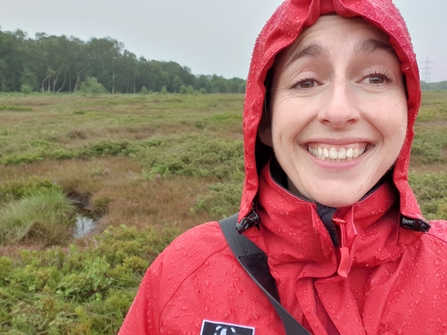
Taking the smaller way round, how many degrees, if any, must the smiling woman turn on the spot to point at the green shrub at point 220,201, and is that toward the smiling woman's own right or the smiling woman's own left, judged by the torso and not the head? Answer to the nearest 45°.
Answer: approximately 180°

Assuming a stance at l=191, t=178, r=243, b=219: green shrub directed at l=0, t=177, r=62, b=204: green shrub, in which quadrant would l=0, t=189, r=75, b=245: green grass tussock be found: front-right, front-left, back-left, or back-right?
front-left

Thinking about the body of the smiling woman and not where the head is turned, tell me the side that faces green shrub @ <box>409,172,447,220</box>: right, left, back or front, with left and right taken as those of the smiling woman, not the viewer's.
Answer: back

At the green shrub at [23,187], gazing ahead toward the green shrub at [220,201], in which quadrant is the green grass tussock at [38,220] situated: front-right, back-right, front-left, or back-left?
front-right

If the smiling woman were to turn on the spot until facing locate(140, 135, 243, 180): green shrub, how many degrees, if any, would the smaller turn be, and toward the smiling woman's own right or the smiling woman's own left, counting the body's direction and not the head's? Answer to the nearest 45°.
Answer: approximately 180°

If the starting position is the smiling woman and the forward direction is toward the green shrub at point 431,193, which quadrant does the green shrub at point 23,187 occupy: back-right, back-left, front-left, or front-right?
front-left

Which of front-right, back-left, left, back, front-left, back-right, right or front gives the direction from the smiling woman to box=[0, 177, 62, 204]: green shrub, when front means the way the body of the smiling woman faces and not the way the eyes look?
back-right

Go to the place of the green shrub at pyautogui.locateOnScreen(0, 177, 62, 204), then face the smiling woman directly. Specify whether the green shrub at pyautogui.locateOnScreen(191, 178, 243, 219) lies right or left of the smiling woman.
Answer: left

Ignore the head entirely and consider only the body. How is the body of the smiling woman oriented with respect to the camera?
toward the camera

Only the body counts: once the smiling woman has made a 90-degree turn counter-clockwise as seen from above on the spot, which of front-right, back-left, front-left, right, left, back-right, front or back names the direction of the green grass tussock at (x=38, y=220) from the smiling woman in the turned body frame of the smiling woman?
back-left

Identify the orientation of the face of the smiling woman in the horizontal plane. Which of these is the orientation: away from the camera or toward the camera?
toward the camera
